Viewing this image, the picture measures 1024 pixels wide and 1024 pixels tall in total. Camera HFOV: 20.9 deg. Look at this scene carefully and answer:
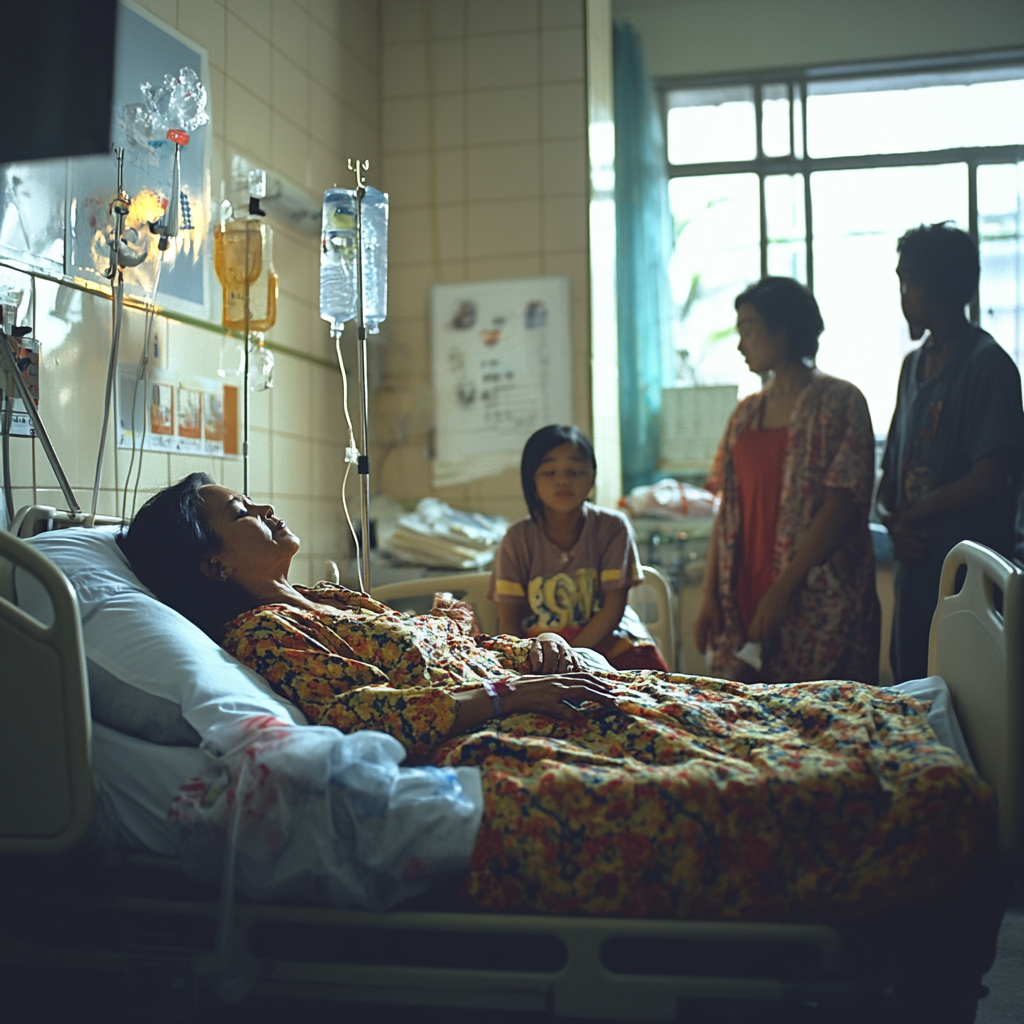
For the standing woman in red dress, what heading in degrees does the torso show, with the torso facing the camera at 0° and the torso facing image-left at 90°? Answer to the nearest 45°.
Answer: approximately 45°

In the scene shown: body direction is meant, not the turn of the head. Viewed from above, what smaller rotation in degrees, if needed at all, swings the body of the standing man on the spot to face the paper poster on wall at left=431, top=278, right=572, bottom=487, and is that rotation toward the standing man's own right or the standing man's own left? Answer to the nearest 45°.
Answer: approximately 90° to the standing man's own right

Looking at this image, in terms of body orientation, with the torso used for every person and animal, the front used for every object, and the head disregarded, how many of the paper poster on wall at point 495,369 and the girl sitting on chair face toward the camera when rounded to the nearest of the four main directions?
2

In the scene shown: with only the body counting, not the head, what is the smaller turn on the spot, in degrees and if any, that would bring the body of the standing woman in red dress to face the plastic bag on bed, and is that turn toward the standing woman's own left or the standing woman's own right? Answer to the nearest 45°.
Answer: approximately 45° to the standing woman's own left

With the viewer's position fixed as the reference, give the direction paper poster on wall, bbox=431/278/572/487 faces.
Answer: facing the viewer

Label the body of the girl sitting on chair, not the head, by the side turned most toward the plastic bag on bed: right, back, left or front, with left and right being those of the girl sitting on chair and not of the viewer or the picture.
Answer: front

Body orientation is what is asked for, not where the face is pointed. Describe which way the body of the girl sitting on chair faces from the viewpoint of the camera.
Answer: toward the camera

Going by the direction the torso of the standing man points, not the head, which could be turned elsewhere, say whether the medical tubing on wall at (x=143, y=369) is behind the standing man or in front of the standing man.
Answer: in front
